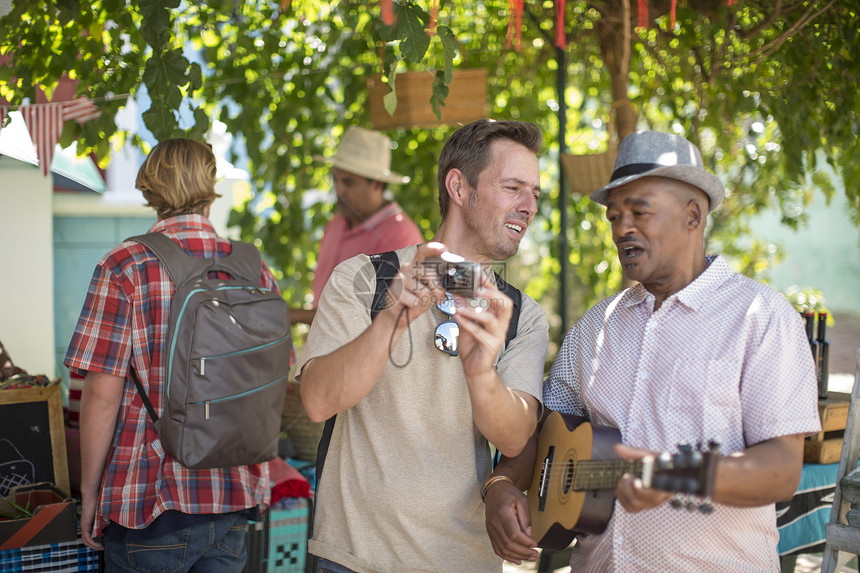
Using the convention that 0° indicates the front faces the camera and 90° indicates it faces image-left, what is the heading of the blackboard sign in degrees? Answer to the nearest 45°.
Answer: approximately 0°

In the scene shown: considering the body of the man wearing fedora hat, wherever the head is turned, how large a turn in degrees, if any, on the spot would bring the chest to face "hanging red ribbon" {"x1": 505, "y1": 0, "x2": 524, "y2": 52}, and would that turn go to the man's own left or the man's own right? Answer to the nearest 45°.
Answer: approximately 135° to the man's own right

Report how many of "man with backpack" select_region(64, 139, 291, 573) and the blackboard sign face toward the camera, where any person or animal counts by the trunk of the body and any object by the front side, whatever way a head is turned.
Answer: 1

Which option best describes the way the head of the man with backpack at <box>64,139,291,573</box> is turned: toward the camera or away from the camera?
away from the camera

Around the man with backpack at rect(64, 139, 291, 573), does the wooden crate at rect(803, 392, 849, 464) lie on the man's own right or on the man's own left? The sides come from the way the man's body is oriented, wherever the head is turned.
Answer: on the man's own right

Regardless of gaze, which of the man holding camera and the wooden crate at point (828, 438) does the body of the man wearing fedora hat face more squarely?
the man holding camera

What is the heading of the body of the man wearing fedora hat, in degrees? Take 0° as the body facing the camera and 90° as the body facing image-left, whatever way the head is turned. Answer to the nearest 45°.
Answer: approximately 45°

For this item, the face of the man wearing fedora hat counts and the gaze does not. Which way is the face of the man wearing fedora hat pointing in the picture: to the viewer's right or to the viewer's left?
to the viewer's left

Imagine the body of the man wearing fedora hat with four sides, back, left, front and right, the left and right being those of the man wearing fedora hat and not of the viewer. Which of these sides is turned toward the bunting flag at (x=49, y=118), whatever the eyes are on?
right

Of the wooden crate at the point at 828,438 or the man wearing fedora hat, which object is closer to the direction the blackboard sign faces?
the man wearing fedora hat

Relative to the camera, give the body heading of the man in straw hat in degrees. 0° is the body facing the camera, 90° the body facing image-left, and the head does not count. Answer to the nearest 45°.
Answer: approximately 45°

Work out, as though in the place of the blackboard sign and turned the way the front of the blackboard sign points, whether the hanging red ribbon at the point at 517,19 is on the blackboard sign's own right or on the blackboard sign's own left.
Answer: on the blackboard sign's own left

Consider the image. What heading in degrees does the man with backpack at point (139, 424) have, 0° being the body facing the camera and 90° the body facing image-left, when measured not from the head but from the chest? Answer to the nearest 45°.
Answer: approximately 135°
